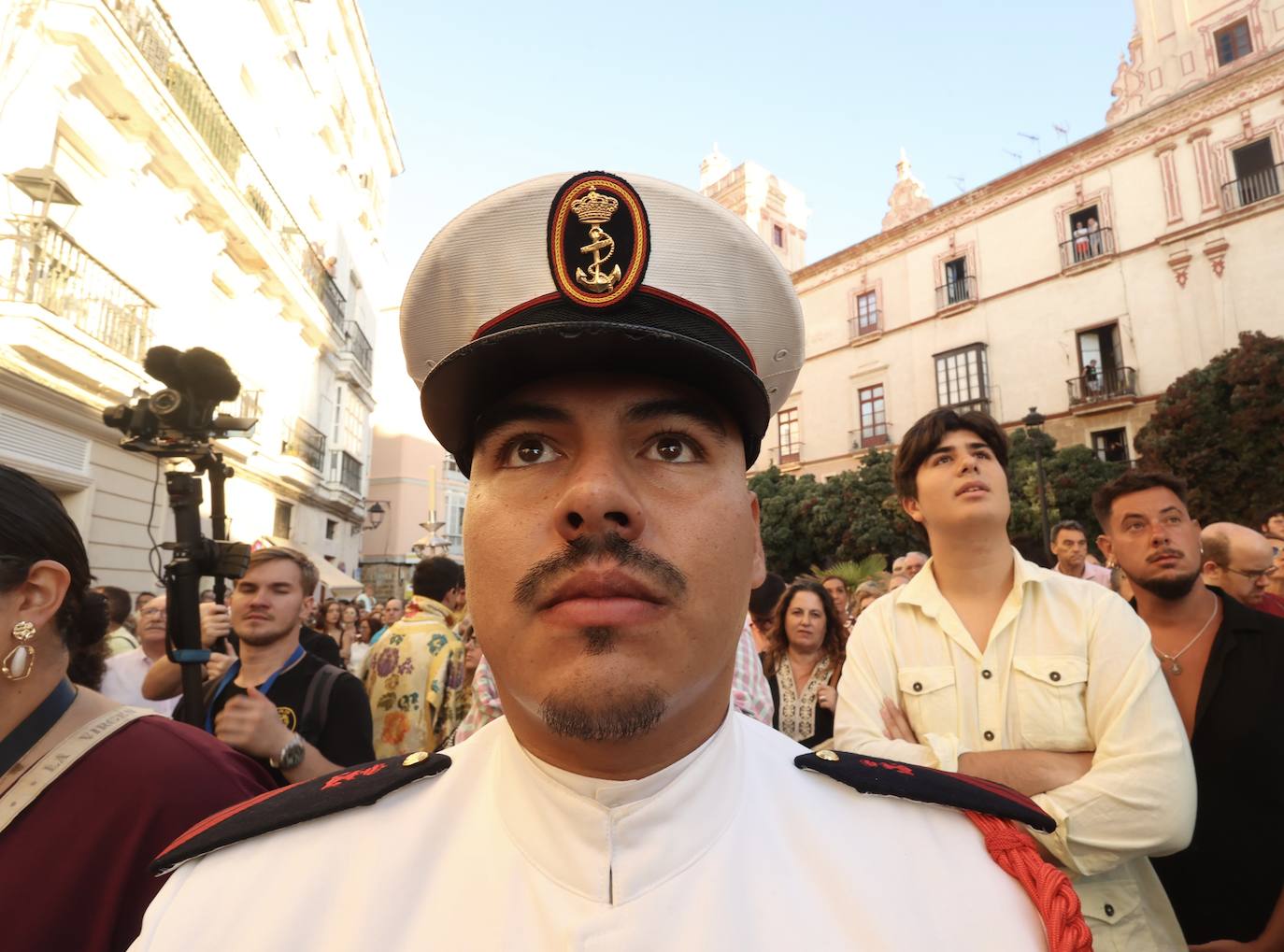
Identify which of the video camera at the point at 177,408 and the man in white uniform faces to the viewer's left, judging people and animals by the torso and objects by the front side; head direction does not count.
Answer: the video camera

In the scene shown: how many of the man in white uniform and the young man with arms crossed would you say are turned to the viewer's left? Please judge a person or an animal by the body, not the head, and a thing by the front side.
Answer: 0

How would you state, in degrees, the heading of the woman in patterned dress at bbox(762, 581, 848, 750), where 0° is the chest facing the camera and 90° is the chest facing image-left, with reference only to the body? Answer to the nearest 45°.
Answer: approximately 0°

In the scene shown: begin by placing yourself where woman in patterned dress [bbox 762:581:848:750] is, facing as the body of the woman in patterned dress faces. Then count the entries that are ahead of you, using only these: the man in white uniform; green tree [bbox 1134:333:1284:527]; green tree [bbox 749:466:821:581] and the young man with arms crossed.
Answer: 2

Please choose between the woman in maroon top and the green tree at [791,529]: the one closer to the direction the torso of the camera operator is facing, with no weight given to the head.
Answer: the woman in maroon top

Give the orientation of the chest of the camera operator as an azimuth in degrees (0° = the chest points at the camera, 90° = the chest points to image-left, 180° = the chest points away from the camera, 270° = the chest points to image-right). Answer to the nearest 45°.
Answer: approximately 45°

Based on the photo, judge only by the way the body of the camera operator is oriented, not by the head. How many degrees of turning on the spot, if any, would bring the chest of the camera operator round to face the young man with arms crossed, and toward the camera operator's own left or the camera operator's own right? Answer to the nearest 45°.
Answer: approximately 90° to the camera operator's own left

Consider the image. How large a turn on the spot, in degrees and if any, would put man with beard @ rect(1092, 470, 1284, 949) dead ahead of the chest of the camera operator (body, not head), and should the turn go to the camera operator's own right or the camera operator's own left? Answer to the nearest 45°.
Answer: approximately 90° to the camera operator's own left

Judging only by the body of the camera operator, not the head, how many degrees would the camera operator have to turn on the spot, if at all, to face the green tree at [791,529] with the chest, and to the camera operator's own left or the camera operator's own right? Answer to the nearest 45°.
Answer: approximately 180°

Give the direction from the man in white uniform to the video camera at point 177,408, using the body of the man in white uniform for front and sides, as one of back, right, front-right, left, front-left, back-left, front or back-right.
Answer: back-right

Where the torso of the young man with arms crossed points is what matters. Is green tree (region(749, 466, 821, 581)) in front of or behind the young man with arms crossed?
behind

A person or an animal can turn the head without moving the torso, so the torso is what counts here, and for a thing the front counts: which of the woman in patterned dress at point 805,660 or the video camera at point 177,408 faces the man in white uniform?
the woman in patterned dress

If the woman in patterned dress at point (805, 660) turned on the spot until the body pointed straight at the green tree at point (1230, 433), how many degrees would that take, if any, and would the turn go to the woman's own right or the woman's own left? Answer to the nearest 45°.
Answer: approximately 135° to the woman's own left
